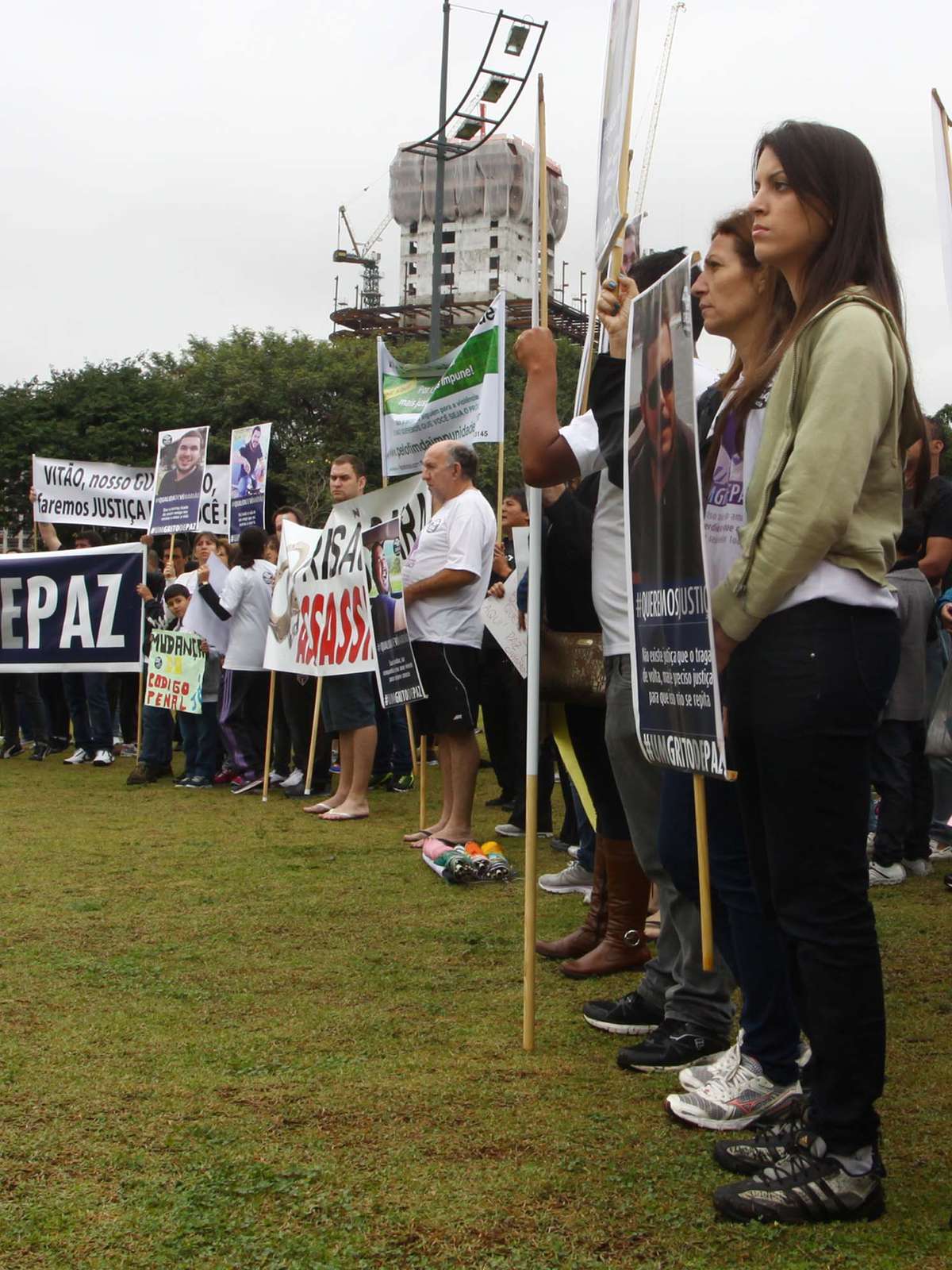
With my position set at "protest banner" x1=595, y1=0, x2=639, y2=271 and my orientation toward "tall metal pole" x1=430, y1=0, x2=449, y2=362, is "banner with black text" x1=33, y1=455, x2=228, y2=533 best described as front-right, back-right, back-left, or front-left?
front-left

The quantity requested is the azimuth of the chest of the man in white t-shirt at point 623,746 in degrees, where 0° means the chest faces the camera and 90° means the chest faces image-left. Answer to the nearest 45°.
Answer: approximately 90°

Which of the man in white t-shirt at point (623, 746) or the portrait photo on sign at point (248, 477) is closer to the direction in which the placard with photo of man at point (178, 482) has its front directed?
the man in white t-shirt

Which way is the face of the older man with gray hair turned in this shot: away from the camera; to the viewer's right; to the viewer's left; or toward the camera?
to the viewer's left

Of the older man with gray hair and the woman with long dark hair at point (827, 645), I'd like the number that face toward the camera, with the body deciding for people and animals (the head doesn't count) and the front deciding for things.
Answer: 0

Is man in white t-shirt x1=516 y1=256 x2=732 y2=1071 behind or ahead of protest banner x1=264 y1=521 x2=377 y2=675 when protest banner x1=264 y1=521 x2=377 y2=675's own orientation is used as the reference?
ahead

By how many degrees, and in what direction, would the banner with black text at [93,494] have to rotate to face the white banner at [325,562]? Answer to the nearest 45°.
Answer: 0° — it already faces it

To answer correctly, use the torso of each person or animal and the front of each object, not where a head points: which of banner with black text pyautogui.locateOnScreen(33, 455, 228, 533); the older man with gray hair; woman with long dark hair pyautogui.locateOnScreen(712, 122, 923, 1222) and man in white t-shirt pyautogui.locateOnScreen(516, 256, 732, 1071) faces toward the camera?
the banner with black text

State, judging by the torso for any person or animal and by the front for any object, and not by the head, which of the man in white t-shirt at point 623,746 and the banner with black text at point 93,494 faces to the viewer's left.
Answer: the man in white t-shirt

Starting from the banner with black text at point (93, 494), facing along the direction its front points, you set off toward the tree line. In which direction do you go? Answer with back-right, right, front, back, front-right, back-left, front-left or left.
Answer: back

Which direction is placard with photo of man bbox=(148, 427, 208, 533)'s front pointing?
toward the camera

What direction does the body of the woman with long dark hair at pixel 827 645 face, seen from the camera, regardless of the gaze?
to the viewer's left

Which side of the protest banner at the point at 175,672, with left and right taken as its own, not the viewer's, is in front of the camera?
front

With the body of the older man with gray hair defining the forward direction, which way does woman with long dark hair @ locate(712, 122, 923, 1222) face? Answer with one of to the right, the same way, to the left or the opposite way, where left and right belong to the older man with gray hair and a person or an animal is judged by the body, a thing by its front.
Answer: the same way

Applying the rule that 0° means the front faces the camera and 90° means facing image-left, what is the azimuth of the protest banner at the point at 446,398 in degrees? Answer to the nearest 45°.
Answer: approximately 0°
